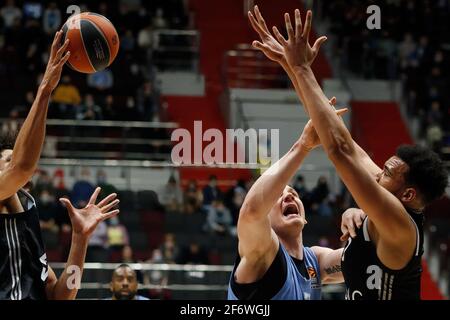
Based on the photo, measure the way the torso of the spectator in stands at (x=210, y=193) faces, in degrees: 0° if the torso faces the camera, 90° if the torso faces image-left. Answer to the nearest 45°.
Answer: approximately 0°

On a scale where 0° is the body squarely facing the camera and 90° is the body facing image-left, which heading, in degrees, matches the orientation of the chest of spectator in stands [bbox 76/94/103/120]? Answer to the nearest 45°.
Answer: approximately 0°

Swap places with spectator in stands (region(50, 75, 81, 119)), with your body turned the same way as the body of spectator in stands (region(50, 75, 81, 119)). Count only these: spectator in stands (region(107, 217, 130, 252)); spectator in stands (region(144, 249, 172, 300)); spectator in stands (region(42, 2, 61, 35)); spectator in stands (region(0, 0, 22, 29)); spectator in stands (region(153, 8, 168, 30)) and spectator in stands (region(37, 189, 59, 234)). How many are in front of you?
3

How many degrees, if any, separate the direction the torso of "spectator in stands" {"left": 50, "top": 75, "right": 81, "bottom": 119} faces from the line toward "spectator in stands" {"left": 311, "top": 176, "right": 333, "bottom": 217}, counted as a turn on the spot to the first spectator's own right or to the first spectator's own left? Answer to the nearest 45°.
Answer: approximately 45° to the first spectator's own left

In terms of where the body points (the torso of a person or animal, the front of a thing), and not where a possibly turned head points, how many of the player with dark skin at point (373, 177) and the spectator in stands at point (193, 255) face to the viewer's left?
1

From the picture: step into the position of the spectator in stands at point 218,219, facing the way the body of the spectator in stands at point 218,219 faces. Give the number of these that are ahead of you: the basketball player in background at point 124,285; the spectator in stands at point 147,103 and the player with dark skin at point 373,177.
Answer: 2

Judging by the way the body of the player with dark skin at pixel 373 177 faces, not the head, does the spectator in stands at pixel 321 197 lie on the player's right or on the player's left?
on the player's right

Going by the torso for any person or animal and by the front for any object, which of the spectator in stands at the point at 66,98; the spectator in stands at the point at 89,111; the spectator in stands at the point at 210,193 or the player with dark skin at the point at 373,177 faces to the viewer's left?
the player with dark skin
